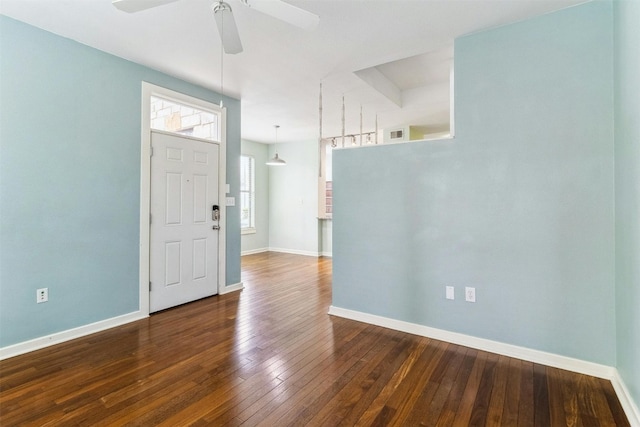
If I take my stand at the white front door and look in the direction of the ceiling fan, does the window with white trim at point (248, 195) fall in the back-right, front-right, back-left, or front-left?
back-left

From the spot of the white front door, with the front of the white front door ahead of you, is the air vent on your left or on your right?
on your left

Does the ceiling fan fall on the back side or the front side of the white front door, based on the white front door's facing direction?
on the front side

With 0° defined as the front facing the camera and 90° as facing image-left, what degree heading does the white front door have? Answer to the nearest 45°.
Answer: approximately 315°

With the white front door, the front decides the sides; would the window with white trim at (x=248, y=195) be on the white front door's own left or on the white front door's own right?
on the white front door's own left

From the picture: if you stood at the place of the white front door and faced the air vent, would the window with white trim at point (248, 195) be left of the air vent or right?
left

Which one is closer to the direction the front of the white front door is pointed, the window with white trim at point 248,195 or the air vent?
the air vent
